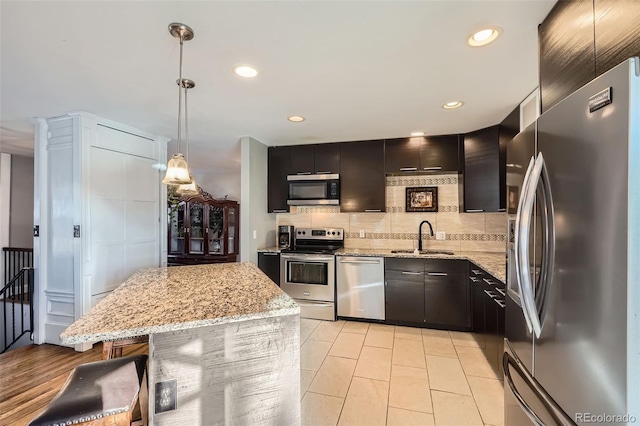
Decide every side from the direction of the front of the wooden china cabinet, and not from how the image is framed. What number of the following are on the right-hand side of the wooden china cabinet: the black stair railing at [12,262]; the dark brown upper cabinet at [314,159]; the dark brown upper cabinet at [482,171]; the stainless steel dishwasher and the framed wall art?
1

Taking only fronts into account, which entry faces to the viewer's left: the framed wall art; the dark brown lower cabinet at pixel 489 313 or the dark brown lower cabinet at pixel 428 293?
the dark brown lower cabinet at pixel 489 313

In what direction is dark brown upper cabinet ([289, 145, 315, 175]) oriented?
toward the camera

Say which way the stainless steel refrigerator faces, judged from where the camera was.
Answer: facing the viewer and to the left of the viewer

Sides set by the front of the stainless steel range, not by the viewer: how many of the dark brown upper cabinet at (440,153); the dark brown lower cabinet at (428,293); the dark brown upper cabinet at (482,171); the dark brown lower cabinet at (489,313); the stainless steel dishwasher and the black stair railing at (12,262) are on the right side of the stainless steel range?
1

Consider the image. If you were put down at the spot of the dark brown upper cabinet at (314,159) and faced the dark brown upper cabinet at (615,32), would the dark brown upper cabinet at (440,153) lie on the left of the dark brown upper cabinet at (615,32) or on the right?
left

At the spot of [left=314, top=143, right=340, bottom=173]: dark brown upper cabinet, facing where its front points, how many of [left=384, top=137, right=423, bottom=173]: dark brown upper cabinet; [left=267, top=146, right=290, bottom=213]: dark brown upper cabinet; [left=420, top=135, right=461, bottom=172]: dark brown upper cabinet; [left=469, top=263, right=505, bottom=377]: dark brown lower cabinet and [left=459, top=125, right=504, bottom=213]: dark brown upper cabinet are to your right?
1

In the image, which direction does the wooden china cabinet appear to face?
toward the camera

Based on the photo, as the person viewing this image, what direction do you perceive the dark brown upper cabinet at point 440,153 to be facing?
facing the viewer

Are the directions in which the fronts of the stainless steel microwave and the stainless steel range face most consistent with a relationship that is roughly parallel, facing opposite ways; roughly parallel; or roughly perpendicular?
roughly parallel

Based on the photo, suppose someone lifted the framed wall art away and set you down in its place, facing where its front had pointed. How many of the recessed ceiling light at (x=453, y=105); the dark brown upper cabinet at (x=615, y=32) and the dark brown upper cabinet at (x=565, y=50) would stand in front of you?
3

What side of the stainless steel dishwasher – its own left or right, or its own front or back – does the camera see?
front

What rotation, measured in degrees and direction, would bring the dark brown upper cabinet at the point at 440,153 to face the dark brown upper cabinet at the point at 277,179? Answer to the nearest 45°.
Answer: approximately 90° to its right

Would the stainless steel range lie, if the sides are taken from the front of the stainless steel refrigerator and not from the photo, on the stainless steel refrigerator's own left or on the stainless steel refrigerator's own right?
on the stainless steel refrigerator's own right

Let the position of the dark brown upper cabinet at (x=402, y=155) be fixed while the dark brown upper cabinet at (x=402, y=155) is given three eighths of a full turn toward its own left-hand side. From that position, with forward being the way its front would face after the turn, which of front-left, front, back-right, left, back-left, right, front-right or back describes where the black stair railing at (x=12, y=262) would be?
back-left

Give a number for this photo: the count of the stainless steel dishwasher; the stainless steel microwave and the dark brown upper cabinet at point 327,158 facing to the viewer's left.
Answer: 0
